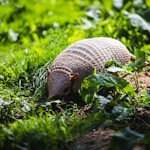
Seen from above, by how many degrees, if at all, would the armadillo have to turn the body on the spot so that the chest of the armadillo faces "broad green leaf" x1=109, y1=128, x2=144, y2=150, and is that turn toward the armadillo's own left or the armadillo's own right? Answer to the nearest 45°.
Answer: approximately 45° to the armadillo's own left

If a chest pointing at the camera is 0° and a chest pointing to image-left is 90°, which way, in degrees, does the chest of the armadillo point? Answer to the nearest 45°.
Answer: approximately 45°
